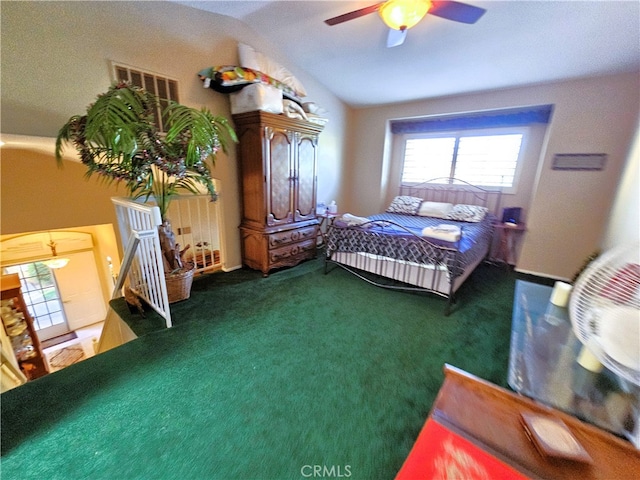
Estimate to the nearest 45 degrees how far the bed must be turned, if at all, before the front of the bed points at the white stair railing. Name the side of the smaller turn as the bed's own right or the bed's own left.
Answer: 0° — it already faces it

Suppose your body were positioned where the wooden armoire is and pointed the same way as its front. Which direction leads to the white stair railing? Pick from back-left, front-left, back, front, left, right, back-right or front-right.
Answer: right

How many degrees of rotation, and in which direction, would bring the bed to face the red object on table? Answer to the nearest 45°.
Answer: approximately 45° to its left

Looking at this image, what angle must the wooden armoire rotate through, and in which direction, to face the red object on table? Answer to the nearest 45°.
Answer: approximately 45° to its right

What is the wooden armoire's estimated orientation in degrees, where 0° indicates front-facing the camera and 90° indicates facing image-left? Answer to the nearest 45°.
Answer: approximately 315°

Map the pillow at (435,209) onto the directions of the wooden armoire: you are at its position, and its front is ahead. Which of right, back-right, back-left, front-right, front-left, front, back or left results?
front-left

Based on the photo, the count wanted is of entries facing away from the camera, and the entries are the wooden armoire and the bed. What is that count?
0

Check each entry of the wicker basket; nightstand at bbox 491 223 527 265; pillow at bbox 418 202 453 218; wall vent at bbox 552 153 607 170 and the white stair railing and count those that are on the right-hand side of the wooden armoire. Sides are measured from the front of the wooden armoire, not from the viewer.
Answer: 2

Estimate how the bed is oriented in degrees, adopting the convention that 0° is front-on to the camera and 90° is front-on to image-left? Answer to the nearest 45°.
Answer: approximately 45°

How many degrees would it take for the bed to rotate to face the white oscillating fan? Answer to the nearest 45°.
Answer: approximately 45° to its left

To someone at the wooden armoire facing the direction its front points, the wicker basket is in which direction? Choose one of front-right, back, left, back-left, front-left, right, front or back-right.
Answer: right

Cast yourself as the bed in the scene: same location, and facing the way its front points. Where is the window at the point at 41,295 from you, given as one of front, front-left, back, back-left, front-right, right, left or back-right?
front-right

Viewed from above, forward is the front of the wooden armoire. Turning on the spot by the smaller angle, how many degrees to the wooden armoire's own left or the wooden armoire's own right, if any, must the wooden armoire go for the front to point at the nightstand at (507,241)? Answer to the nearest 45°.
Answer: approximately 45° to the wooden armoire's own left

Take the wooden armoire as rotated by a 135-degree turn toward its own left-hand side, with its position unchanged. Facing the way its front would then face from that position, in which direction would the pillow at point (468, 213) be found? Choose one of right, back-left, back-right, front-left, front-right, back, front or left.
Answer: right

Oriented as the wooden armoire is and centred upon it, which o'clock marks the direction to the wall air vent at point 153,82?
The wall air vent is roughly at 4 o'clock from the wooden armoire.
